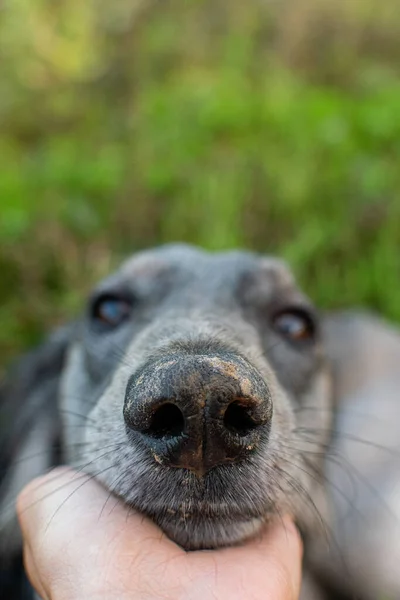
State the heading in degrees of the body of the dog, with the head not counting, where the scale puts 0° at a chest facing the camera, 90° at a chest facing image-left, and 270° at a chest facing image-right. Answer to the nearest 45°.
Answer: approximately 0°
